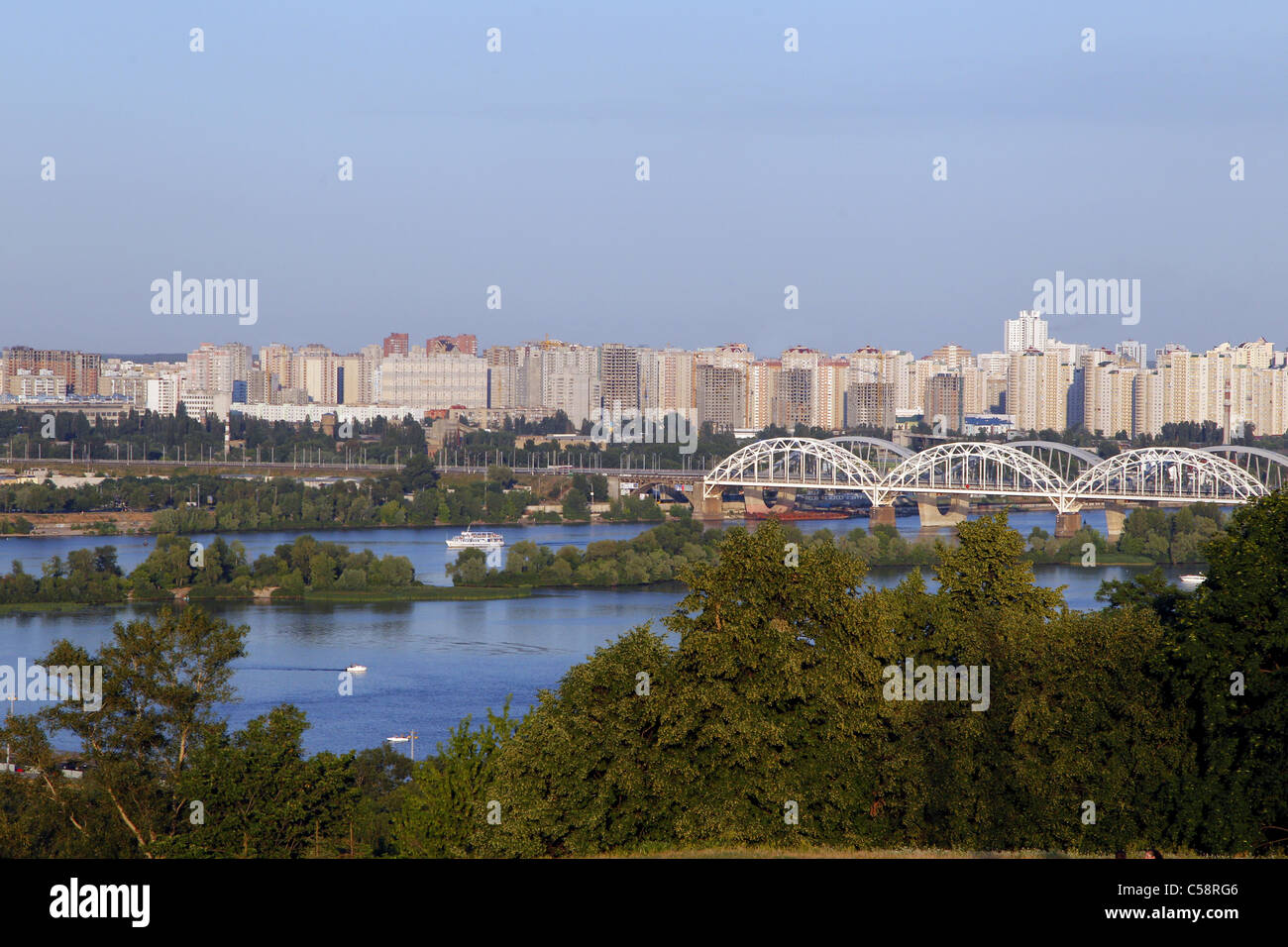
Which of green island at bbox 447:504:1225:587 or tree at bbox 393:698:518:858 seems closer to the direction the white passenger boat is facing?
the tree

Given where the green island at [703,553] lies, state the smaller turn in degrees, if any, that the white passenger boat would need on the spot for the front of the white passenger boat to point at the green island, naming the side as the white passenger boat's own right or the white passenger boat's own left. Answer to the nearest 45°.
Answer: approximately 135° to the white passenger boat's own left

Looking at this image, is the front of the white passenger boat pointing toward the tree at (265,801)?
no

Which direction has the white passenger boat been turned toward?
to the viewer's left

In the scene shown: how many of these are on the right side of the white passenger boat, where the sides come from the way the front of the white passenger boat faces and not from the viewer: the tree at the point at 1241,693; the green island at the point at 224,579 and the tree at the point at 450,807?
0

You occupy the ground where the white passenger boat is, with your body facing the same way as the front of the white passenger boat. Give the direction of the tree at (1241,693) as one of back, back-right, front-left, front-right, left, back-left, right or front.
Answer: left

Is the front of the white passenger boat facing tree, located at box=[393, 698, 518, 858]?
no

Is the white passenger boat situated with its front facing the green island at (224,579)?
no
